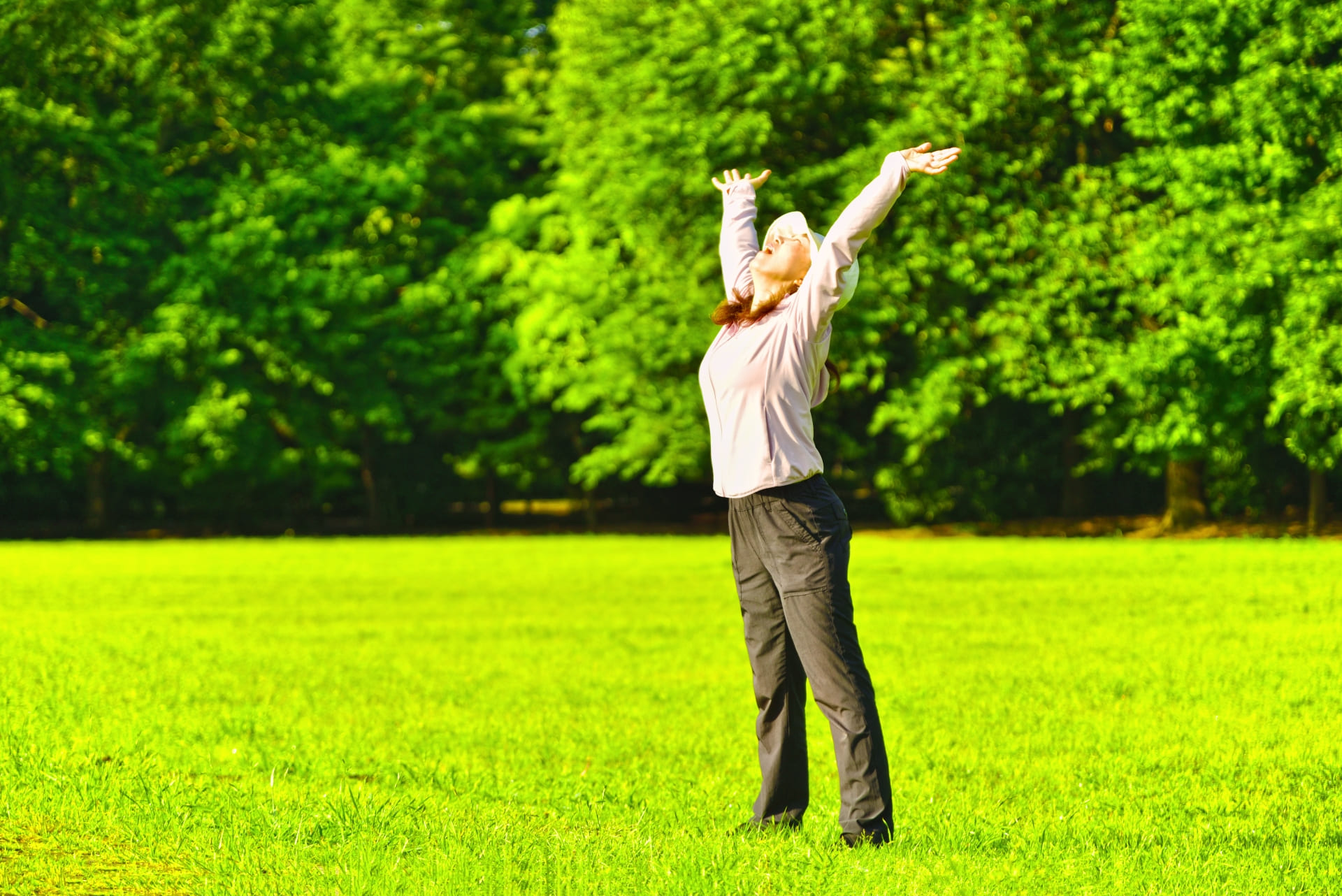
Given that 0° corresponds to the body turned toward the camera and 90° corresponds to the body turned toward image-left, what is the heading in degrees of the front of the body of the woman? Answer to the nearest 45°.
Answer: approximately 45°

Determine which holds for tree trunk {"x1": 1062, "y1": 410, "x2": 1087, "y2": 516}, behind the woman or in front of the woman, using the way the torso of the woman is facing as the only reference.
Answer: behind

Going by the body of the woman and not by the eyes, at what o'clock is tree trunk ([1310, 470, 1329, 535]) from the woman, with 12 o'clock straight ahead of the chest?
The tree trunk is roughly at 5 o'clock from the woman.

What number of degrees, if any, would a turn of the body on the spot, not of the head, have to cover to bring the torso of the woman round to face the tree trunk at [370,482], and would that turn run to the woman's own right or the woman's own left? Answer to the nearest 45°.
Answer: approximately 135° to the woman's own right

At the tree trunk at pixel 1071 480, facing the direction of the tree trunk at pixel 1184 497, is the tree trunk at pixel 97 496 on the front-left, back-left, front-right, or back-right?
back-right
